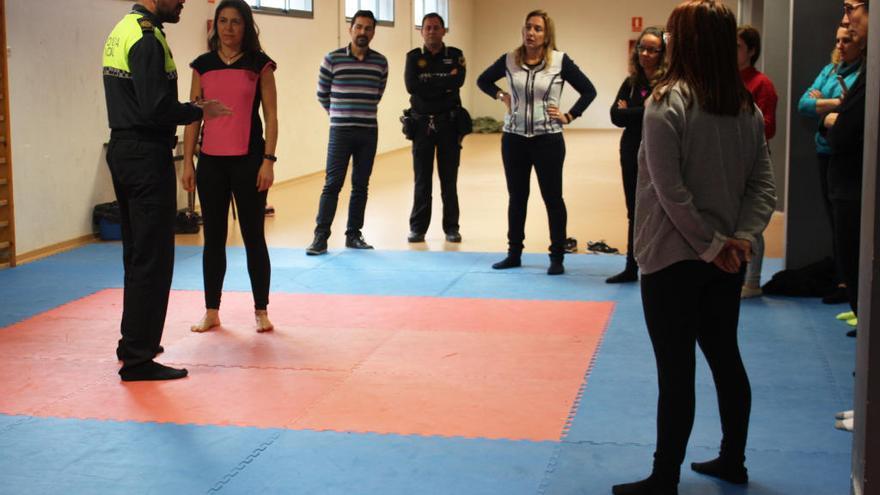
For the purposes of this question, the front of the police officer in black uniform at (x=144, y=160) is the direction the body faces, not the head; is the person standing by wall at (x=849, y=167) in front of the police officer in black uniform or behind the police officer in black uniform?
in front

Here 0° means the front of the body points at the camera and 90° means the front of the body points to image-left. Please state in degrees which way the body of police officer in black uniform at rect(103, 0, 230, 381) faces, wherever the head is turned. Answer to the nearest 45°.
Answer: approximately 270°

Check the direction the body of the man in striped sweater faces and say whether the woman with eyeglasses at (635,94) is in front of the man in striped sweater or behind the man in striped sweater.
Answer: in front

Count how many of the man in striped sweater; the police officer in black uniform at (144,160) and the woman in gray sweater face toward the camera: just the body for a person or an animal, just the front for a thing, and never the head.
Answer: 1

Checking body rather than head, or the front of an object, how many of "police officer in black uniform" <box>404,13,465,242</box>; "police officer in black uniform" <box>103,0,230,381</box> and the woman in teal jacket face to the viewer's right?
1

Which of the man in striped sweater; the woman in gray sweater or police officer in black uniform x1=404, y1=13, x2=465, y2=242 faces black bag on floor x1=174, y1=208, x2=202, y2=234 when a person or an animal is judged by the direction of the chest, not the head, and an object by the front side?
the woman in gray sweater

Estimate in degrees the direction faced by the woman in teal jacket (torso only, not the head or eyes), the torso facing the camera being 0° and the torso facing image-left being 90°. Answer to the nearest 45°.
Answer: approximately 45°

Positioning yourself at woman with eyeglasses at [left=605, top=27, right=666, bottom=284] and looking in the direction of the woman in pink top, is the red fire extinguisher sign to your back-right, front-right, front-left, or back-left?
back-right

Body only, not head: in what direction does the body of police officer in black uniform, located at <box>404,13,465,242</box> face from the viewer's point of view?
toward the camera

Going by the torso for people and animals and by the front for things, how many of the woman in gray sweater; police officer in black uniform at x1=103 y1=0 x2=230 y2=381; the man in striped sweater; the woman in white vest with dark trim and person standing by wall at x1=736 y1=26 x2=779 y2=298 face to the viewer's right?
1

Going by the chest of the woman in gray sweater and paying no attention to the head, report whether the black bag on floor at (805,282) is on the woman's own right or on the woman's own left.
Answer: on the woman's own right

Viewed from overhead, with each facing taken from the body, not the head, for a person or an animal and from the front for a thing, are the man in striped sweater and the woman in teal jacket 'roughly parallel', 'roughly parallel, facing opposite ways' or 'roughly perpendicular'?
roughly perpendicular

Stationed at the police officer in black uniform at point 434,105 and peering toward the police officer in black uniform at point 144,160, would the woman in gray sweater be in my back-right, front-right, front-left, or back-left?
front-left

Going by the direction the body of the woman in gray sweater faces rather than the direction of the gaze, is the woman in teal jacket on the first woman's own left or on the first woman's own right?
on the first woman's own right

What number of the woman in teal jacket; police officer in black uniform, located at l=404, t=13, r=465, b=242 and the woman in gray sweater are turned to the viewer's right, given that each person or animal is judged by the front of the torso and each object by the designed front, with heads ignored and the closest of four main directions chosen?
0

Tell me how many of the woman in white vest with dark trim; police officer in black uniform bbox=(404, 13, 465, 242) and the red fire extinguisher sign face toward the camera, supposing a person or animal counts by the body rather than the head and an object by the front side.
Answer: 3

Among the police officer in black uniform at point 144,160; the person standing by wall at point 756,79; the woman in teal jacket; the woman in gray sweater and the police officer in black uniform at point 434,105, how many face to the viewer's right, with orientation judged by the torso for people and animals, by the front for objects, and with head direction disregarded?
1

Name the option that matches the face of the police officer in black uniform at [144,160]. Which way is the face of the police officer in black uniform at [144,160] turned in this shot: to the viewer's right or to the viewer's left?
to the viewer's right

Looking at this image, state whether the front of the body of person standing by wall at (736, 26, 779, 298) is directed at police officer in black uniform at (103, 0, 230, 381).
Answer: yes

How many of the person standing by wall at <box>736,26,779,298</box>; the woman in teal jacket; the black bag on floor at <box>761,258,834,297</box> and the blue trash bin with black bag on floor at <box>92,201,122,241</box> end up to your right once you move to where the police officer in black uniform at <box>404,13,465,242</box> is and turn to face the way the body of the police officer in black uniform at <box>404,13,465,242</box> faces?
1

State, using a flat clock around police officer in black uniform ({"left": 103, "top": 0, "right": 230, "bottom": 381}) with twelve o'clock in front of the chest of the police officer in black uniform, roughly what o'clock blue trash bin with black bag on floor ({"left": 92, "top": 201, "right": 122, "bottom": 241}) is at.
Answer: The blue trash bin with black bag on floor is roughly at 9 o'clock from the police officer in black uniform.
